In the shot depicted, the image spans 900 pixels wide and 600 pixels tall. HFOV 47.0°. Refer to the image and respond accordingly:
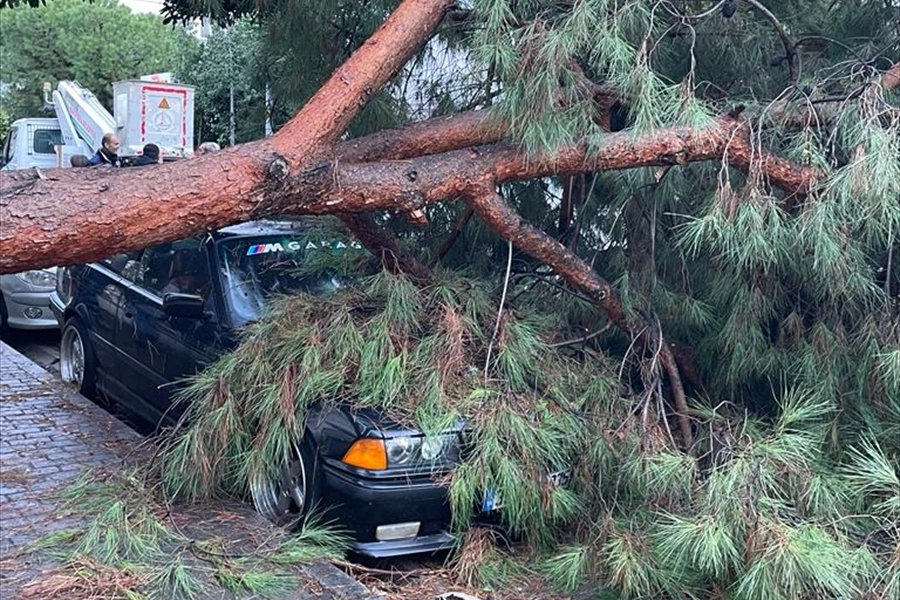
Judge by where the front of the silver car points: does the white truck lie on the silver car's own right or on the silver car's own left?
on the silver car's own left

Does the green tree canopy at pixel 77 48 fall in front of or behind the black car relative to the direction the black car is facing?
behind

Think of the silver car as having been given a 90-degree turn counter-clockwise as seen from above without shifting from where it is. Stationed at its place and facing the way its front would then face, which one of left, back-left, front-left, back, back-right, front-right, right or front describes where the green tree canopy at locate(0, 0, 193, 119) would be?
front-left

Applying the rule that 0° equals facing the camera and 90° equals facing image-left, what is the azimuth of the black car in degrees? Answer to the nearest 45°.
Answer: approximately 315°

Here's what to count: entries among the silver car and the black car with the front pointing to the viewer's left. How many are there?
0

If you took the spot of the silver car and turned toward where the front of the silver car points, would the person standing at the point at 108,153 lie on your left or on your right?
on your left
